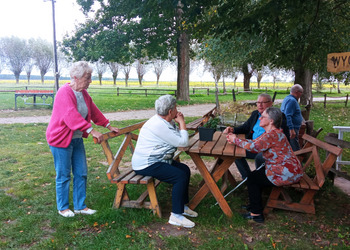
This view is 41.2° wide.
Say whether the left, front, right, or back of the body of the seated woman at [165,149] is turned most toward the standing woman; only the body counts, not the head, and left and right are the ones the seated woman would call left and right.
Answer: back

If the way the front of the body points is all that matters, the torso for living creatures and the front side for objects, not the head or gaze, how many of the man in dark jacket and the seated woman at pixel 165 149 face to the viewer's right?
1

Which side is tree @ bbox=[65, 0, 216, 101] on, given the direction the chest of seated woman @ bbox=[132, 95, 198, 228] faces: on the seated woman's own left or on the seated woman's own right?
on the seated woman's own left

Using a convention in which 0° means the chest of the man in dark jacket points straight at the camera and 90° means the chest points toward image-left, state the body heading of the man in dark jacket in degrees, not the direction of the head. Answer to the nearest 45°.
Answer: approximately 45°

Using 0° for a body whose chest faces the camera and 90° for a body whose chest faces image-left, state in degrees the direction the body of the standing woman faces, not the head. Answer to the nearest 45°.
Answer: approximately 315°

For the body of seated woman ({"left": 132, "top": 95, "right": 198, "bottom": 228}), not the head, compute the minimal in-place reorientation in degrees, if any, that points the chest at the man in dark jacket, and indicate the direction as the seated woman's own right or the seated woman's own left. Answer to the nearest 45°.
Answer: approximately 45° to the seated woman's own left

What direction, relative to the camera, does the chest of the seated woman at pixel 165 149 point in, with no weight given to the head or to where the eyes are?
to the viewer's right

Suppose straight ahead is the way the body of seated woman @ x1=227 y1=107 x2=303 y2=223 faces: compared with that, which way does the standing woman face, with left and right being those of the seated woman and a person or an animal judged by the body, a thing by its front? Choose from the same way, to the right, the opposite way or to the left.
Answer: the opposite way

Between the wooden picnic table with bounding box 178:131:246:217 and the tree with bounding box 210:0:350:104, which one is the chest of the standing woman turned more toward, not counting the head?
the wooden picnic table
